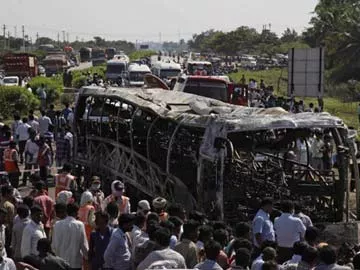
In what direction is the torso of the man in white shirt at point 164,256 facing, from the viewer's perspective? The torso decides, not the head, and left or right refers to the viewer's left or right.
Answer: facing away from the viewer

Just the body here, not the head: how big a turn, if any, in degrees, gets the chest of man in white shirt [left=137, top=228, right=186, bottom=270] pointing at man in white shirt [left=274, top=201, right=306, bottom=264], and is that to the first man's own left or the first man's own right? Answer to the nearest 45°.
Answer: approximately 45° to the first man's own right

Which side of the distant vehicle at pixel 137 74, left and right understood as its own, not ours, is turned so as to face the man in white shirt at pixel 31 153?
front

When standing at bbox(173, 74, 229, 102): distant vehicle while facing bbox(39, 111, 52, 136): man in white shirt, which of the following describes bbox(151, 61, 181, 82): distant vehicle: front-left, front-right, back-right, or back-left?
back-right

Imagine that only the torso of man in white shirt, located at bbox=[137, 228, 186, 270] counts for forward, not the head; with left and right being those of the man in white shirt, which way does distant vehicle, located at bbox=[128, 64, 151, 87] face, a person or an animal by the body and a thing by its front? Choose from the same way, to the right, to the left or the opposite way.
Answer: the opposite way

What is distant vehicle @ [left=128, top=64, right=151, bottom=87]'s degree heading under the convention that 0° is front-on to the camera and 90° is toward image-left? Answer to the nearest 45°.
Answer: approximately 0°

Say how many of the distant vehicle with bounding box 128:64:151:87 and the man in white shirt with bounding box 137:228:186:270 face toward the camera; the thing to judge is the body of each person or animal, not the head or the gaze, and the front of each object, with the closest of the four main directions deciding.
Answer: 1

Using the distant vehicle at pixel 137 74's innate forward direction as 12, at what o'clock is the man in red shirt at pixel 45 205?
The man in red shirt is roughly at 12 o'clock from the distant vehicle.

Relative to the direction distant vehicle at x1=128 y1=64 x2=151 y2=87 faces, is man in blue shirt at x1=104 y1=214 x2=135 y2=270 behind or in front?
in front
